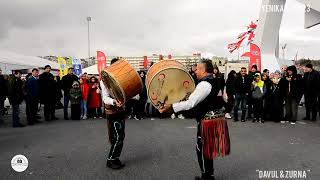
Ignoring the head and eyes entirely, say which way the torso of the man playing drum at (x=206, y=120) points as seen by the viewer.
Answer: to the viewer's left

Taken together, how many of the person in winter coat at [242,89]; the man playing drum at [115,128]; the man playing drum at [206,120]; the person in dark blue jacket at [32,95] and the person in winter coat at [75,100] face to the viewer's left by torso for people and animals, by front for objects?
1

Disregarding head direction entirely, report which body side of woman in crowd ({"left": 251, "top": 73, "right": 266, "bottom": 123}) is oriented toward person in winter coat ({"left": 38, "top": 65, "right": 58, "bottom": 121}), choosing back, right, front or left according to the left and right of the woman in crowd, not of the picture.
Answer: right

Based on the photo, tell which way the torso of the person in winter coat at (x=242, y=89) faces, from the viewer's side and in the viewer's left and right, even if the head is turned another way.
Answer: facing the viewer

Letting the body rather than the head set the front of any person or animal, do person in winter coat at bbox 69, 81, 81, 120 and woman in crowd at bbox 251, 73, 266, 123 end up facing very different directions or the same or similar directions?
same or similar directions

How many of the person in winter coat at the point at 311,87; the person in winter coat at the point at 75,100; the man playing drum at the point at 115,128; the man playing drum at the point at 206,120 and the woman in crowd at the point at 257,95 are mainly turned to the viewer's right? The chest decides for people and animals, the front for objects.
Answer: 1

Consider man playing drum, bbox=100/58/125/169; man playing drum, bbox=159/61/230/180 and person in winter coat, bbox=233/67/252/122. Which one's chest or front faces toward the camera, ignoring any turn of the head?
the person in winter coat

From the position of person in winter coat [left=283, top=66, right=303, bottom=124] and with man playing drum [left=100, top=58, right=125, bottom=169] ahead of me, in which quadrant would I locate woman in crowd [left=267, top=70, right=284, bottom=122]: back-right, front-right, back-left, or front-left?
front-right

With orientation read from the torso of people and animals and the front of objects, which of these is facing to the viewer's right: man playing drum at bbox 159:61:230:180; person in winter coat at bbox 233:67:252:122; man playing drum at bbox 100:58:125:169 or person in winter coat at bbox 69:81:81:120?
man playing drum at bbox 100:58:125:169

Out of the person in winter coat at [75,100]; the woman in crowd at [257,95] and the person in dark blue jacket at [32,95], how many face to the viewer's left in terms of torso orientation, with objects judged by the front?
0

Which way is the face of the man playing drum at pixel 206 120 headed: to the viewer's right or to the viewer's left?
to the viewer's left

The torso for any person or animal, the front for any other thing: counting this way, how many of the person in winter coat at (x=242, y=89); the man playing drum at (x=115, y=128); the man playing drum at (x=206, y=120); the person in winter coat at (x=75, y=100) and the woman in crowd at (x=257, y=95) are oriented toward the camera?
3

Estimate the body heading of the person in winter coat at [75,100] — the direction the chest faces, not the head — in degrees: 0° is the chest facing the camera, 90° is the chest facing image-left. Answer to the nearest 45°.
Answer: approximately 0°

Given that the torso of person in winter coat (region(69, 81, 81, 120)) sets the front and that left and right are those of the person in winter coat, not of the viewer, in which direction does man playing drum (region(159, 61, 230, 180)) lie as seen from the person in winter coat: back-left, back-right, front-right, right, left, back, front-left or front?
front
